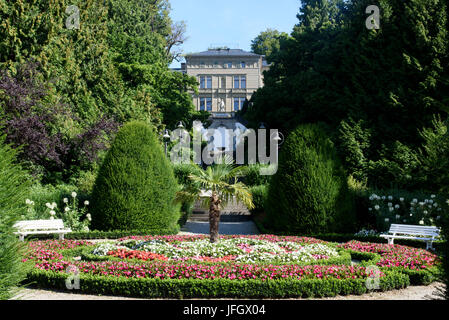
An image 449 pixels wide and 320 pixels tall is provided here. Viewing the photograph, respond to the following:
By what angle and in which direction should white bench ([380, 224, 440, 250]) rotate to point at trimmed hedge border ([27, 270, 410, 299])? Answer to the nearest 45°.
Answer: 0° — it already faces it

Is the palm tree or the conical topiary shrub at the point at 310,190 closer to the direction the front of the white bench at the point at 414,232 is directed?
the palm tree

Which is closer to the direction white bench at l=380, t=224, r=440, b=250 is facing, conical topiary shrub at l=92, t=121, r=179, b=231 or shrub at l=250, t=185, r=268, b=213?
the conical topiary shrub

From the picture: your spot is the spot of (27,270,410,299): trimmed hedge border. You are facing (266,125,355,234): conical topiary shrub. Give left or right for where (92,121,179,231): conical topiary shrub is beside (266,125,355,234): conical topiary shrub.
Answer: left

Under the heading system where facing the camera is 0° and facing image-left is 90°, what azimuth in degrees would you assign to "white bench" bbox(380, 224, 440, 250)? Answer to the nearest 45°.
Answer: approximately 45°

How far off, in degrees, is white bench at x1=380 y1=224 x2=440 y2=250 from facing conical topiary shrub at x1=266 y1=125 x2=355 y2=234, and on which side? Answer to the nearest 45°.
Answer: approximately 45° to its right

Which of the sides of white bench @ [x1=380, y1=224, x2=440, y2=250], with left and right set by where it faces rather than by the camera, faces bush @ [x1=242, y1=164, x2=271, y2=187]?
right

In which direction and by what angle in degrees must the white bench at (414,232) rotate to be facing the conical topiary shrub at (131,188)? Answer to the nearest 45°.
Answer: approximately 45° to its right

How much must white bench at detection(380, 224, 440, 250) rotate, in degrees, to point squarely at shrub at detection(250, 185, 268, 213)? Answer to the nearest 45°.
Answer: approximately 90° to its right
